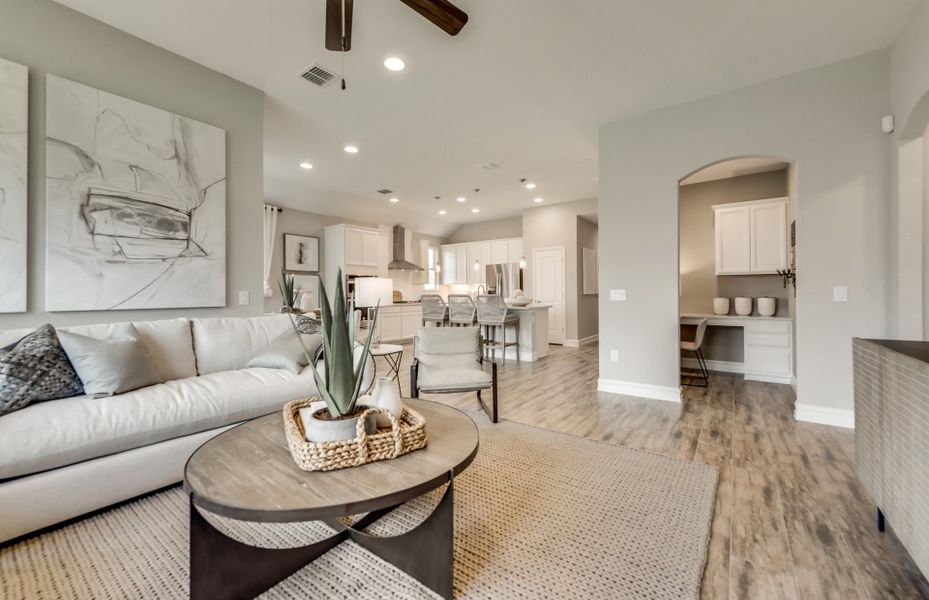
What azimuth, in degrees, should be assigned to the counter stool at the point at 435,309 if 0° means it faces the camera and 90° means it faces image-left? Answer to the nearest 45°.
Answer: approximately 225°

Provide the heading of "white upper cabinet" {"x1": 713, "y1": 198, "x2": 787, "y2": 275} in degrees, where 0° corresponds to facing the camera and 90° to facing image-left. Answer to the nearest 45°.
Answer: approximately 45°

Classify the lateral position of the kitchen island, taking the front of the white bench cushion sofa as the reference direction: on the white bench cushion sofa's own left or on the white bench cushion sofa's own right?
on the white bench cushion sofa's own left

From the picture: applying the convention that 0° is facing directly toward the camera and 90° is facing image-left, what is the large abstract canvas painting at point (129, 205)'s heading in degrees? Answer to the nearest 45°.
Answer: approximately 315°

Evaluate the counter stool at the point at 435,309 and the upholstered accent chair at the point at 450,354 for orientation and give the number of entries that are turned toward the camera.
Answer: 1

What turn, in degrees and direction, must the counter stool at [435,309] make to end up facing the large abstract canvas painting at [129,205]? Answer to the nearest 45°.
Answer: approximately 180°

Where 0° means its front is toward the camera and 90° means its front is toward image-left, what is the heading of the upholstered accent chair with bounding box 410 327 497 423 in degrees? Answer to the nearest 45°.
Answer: approximately 0°

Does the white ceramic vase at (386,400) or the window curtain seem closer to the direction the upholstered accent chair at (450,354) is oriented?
the white ceramic vase

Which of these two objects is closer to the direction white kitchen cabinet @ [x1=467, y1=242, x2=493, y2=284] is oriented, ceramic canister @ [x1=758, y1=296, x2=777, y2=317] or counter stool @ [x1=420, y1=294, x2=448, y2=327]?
the counter stool
